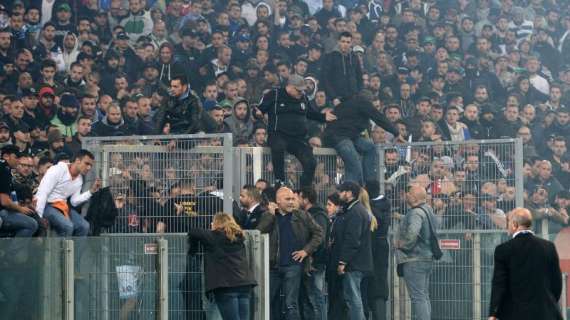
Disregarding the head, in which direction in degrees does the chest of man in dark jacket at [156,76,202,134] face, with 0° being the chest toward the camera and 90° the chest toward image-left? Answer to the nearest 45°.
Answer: approximately 45°

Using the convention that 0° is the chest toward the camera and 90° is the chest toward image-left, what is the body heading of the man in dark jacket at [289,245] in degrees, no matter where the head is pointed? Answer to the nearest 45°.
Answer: approximately 0°

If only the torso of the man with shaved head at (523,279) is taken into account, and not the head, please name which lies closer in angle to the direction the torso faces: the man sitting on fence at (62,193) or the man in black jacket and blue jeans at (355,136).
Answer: the man in black jacket and blue jeans

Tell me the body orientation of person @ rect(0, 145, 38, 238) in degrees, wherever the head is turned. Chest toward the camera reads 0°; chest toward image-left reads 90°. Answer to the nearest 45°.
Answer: approximately 270°
